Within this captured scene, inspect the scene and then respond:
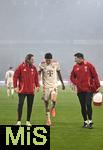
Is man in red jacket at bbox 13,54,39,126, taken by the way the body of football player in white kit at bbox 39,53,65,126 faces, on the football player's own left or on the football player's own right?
on the football player's own right

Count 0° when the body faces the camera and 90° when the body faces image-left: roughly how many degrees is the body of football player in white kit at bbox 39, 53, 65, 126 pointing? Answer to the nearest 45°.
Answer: approximately 0°

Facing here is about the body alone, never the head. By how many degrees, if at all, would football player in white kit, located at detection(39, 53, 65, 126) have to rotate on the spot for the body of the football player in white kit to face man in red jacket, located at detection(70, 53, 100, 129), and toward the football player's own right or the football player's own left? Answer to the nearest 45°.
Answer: approximately 90° to the football player's own left
